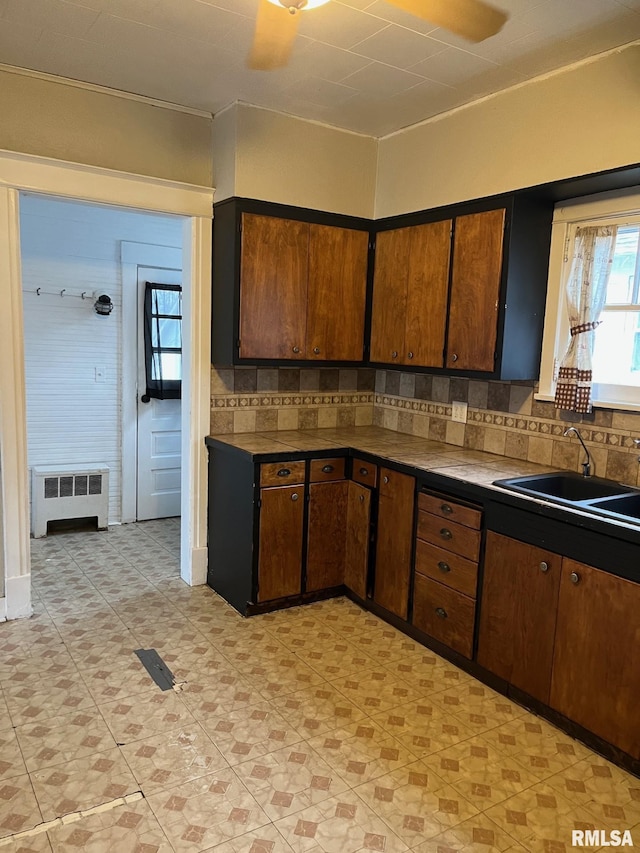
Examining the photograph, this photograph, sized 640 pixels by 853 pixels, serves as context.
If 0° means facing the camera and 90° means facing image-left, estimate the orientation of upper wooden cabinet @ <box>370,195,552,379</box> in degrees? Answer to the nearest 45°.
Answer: approximately 45°

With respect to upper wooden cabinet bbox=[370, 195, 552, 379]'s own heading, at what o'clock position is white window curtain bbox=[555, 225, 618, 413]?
The white window curtain is roughly at 8 o'clock from the upper wooden cabinet.

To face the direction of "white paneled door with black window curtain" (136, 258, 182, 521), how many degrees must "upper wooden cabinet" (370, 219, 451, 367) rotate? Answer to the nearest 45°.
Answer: approximately 90° to its right

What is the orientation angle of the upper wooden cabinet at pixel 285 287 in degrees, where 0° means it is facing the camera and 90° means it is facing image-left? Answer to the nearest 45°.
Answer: approximately 315°

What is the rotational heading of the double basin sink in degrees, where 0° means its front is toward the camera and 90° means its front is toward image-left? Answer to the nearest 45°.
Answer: approximately 45°

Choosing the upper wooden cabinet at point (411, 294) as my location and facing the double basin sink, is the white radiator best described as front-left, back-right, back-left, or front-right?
back-right

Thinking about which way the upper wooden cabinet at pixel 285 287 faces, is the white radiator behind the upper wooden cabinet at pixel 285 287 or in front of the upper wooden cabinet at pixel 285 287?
behind
